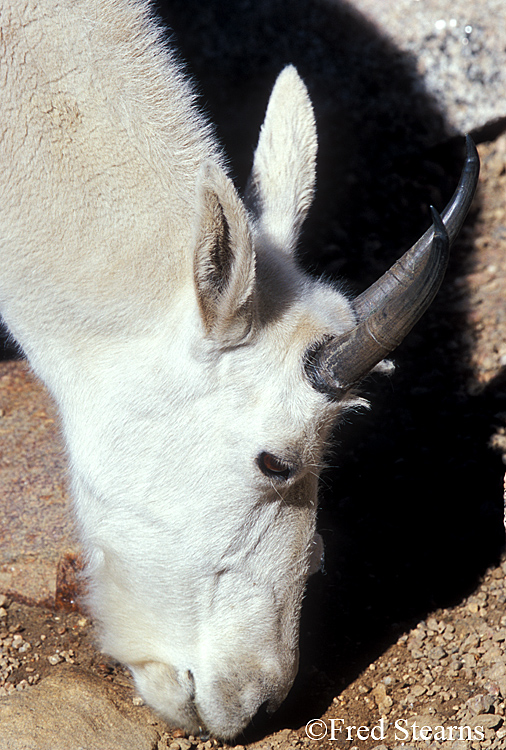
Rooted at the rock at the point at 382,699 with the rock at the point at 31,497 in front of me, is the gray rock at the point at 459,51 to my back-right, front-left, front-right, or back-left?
front-right

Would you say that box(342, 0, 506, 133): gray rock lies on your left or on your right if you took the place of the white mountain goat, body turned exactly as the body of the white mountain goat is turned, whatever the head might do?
on your left

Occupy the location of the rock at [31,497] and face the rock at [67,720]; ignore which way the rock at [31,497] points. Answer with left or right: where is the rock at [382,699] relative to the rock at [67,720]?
left
